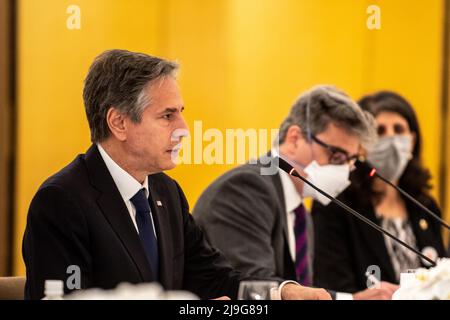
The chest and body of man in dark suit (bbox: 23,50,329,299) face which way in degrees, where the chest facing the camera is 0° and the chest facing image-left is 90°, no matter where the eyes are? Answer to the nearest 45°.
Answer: approximately 315°

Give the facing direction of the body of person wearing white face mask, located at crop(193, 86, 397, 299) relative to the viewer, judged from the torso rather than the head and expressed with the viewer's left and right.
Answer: facing the viewer and to the right of the viewer

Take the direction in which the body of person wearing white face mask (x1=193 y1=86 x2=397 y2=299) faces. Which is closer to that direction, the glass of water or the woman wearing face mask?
the glass of water

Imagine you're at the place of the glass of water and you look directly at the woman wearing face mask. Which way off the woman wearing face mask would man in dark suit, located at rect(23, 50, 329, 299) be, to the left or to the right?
left

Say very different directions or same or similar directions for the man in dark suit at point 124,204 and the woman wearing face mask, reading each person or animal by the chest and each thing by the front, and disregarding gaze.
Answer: same or similar directions

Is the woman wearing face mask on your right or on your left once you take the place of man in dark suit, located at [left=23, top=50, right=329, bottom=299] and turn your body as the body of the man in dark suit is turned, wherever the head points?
on your left

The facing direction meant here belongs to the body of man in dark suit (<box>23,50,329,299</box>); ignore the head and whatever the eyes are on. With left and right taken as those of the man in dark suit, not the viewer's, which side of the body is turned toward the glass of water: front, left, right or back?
front

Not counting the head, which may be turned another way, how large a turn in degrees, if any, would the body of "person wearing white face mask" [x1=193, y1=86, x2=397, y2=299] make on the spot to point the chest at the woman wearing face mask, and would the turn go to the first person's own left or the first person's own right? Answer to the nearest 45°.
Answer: approximately 90° to the first person's own left

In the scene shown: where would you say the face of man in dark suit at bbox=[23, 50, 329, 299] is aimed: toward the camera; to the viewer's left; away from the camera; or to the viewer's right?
to the viewer's right

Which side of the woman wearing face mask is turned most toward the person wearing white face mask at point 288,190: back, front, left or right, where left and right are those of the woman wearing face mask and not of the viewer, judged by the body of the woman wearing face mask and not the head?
right

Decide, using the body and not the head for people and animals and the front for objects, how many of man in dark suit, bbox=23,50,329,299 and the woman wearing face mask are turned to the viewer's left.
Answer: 0

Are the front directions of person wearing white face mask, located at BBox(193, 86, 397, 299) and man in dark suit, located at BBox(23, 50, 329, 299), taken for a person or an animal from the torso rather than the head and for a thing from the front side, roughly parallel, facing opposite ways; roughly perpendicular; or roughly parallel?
roughly parallel

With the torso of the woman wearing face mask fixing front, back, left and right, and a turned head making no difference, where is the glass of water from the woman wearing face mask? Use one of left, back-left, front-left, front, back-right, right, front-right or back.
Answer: front-right

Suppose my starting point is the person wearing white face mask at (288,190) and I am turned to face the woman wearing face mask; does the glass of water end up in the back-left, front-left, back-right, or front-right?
back-right
